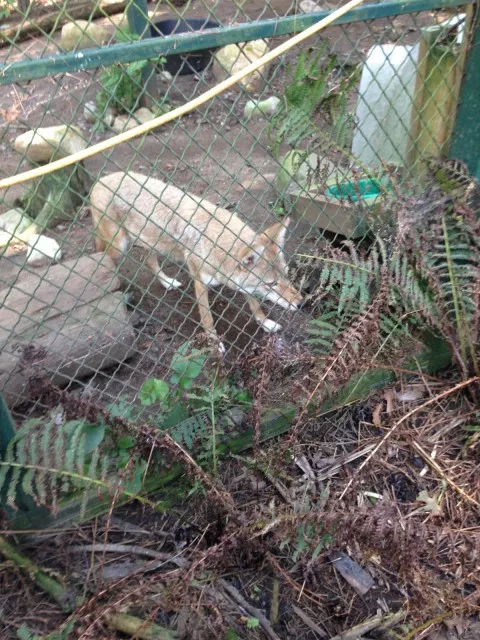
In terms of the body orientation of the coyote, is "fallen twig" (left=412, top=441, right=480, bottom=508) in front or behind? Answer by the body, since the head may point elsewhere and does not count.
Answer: in front

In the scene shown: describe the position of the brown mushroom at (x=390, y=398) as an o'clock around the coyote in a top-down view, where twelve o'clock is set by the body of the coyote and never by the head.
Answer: The brown mushroom is roughly at 12 o'clock from the coyote.

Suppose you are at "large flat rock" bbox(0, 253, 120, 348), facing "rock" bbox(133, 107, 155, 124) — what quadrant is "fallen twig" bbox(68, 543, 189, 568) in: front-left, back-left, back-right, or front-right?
back-right

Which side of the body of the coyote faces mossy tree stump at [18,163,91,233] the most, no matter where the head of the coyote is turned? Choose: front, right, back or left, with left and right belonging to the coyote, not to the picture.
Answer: back

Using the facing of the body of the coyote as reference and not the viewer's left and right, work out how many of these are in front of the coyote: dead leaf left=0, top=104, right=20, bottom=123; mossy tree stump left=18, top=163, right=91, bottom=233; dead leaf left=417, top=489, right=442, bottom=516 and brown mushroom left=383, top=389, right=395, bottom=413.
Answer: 2

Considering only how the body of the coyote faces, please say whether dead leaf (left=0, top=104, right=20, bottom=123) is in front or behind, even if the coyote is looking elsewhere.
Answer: behind

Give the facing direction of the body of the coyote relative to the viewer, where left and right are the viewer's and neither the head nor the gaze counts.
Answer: facing the viewer and to the right of the viewer

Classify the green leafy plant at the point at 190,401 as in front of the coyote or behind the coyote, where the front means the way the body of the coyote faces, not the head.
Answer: in front

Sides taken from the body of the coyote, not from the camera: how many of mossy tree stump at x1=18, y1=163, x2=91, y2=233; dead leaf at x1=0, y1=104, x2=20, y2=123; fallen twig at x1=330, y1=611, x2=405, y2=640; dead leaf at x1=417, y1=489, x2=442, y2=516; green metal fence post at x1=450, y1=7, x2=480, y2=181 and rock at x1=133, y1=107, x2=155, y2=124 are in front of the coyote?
3

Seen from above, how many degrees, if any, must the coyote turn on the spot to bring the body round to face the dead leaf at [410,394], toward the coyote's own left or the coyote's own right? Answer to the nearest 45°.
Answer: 0° — it already faces it

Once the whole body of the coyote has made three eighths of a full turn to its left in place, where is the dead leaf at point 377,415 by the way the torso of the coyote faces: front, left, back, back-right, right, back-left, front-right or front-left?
back-right

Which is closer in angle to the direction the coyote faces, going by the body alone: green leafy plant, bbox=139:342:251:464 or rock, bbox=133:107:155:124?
the green leafy plant
